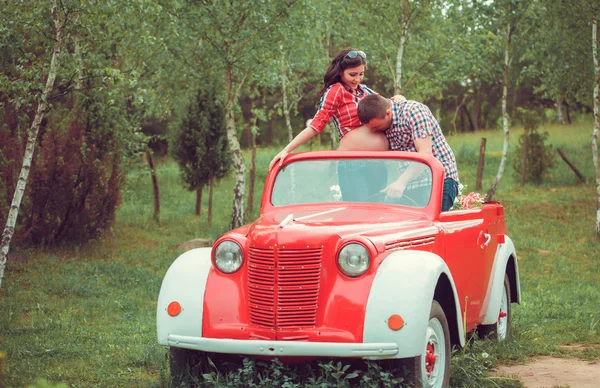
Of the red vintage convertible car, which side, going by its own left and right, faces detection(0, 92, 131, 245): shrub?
right

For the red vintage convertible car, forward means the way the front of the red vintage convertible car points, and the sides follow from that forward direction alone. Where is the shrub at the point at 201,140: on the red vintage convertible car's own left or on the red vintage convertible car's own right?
on the red vintage convertible car's own right

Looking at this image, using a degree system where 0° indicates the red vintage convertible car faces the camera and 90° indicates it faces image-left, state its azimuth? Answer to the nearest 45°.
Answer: approximately 45°

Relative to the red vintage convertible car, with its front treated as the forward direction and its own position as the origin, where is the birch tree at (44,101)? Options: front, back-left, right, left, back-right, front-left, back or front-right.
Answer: right

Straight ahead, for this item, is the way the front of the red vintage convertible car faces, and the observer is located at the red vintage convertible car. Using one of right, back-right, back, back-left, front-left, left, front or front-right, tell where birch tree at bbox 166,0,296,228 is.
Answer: back-right

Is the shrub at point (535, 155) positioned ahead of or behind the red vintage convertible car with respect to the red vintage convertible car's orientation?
behind
